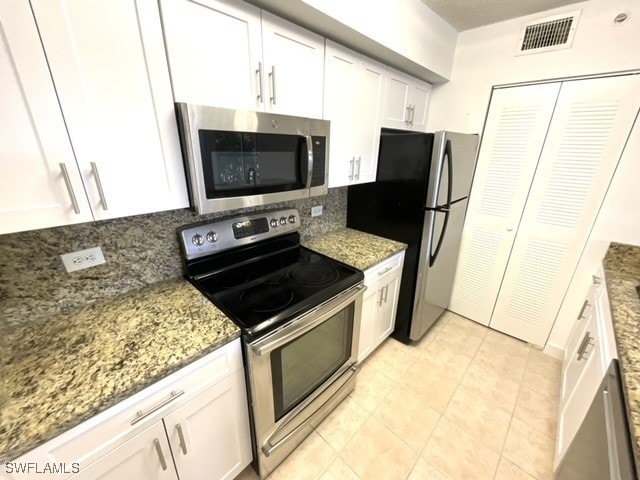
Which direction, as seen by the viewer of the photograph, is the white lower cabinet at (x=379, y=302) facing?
facing the viewer and to the right of the viewer

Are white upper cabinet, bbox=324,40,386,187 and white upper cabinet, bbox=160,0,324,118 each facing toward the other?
no

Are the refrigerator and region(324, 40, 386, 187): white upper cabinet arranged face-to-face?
no

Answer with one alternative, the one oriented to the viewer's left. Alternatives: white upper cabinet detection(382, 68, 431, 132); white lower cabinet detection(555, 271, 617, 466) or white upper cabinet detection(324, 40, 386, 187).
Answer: the white lower cabinet

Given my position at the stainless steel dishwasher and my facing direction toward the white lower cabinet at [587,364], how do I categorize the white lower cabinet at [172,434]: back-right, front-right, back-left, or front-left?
back-left

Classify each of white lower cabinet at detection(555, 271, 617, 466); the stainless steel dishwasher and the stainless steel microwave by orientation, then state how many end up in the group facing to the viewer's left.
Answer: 2

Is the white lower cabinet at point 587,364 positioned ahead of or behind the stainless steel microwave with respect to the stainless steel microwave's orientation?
ahead

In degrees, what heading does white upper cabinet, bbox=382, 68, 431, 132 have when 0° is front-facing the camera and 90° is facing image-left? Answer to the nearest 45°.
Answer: approximately 315°

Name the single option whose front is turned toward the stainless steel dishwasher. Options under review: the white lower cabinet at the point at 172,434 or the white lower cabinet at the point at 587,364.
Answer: the white lower cabinet at the point at 172,434

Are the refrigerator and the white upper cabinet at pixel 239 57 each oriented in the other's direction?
no

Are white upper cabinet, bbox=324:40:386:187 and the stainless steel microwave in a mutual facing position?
no

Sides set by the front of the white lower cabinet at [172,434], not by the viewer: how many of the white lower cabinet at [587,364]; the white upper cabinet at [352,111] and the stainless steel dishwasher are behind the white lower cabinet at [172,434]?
0

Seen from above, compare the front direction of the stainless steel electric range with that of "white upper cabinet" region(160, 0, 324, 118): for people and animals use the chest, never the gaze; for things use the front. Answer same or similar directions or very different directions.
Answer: same or similar directions

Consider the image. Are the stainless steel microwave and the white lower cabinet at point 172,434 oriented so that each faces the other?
no

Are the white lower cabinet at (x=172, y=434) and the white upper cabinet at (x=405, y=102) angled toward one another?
no

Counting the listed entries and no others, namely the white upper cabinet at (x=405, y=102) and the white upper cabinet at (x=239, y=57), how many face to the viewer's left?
0
